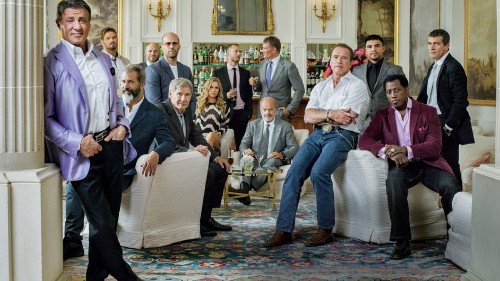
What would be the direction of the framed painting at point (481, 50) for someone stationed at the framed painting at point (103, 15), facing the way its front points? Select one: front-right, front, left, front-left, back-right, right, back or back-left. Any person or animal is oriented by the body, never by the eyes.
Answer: front-left

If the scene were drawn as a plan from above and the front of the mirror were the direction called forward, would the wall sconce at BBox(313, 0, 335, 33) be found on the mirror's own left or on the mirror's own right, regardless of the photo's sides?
on the mirror's own left

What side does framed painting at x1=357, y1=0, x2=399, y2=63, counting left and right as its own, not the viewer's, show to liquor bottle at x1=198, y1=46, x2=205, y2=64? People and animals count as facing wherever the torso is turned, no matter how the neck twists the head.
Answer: right

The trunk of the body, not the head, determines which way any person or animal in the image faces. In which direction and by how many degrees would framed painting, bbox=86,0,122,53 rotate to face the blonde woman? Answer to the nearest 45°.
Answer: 0° — it already faces them

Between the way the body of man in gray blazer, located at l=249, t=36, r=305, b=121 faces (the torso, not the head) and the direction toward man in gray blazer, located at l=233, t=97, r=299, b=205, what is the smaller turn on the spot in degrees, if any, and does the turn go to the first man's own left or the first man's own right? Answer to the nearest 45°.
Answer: approximately 45° to the first man's own left

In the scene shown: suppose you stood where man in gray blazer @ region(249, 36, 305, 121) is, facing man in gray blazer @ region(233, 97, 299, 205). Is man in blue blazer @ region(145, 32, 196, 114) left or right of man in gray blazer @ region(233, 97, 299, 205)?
right

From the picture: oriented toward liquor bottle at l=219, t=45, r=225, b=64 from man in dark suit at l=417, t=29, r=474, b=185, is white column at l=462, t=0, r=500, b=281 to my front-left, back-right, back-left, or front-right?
back-left
